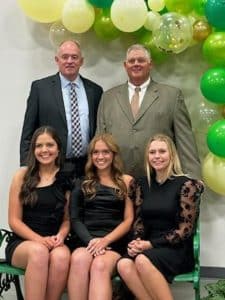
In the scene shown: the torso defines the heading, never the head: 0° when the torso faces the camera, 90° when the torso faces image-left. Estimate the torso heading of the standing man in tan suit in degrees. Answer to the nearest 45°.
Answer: approximately 0°

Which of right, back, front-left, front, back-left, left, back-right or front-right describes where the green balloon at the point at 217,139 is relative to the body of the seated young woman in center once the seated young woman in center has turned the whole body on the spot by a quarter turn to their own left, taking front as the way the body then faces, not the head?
front

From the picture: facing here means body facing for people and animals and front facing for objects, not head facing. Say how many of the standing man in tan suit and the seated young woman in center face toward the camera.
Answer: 2
